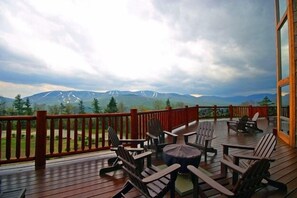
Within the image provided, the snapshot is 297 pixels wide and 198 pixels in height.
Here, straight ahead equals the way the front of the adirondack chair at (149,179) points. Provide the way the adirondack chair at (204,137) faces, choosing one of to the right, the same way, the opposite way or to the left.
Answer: the opposite way

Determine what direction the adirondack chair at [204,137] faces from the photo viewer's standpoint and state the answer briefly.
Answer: facing the viewer and to the left of the viewer

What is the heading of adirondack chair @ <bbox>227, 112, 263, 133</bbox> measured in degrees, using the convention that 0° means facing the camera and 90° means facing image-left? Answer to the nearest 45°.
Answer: approximately 90°

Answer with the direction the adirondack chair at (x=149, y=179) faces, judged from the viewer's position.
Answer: facing away from the viewer and to the right of the viewer

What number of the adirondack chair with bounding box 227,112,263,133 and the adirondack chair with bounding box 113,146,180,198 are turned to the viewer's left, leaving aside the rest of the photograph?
1

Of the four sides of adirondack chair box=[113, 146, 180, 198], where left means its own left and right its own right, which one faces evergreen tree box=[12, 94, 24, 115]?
left

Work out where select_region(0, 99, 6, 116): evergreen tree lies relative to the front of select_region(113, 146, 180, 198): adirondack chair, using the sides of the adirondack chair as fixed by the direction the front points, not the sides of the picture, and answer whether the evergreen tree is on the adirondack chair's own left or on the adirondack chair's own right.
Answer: on the adirondack chair's own left

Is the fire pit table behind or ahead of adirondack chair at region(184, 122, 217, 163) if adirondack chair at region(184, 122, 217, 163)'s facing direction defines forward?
ahead

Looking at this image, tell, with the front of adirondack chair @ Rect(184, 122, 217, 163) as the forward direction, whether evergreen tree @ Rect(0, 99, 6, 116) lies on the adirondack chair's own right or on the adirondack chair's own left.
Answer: on the adirondack chair's own right

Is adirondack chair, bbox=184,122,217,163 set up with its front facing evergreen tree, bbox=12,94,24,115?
no

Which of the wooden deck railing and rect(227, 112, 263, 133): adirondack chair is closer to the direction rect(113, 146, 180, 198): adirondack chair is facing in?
the adirondack chair

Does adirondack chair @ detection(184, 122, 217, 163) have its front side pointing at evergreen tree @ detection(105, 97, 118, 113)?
no

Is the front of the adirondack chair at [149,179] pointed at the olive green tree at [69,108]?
no
